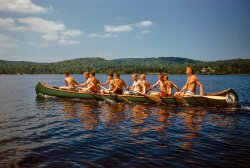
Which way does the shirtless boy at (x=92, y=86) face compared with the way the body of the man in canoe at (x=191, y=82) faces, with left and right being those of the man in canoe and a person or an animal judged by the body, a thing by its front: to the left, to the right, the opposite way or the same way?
the same way

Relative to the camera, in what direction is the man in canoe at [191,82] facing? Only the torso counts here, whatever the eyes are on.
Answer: to the viewer's left

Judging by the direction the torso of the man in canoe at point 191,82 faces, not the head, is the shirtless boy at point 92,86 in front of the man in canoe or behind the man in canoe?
in front

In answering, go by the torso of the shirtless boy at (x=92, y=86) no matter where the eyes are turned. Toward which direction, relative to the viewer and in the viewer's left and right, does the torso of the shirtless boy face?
facing to the left of the viewer

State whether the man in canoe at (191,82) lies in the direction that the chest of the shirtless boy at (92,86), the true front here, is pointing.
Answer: no
